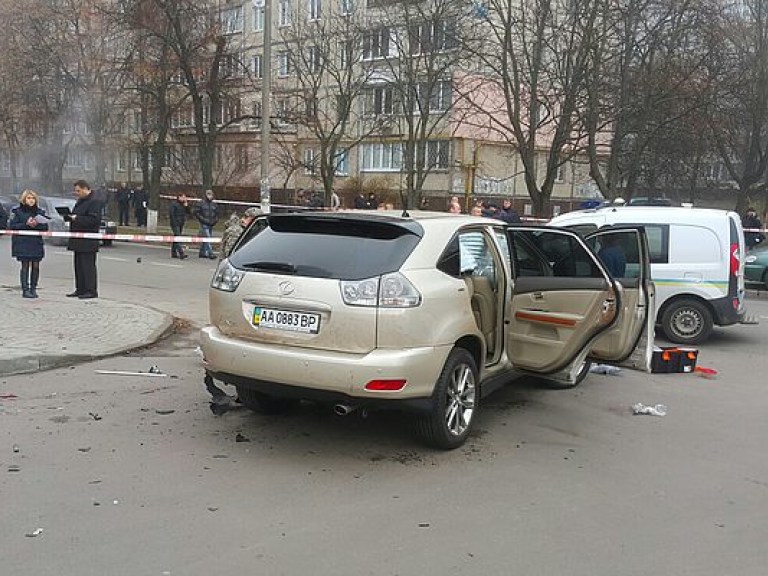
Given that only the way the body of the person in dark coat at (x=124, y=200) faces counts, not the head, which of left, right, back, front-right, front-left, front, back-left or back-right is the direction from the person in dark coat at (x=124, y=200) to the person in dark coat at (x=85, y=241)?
front

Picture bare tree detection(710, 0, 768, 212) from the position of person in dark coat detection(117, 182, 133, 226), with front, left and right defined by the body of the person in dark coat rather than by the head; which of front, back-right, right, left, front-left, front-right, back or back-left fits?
front-left

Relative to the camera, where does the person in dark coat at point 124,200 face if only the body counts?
toward the camera

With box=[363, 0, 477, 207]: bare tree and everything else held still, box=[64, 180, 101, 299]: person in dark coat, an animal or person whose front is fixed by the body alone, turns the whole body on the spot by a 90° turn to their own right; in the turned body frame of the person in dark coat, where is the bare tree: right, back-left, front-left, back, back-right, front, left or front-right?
front-right

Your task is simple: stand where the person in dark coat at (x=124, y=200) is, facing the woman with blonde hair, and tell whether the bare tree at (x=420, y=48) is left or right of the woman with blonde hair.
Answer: left

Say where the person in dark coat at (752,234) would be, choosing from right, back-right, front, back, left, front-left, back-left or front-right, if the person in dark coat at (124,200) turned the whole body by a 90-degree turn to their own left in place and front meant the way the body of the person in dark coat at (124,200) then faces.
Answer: front-right

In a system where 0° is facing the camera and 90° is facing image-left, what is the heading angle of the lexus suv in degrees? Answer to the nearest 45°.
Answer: approximately 225°

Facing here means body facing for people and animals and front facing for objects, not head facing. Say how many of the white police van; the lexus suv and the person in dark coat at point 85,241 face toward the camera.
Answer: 0

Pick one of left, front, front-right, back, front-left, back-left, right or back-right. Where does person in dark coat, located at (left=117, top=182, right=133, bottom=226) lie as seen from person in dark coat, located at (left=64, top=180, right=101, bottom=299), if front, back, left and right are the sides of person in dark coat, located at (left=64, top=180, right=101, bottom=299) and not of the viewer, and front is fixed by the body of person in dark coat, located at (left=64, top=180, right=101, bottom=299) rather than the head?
right

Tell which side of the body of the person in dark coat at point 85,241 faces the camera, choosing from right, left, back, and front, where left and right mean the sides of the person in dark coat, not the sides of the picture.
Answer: left

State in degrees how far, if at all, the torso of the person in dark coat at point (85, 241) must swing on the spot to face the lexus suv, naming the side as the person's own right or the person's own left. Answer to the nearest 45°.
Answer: approximately 90° to the person's own left

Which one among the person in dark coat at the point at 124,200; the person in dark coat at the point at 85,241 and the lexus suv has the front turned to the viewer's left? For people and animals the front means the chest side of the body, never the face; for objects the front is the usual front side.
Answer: the person in dark coat at the point at 85,241

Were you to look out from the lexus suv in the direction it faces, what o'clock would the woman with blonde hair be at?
The woman with blonde hair is roughly at 9 o'clock from the lexus suv.

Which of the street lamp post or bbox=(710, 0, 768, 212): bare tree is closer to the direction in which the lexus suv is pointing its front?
the bare tree

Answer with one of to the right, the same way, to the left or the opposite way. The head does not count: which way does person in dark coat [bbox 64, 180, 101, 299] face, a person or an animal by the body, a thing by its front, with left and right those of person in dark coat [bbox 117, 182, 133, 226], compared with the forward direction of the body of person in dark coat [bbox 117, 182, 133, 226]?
to the right

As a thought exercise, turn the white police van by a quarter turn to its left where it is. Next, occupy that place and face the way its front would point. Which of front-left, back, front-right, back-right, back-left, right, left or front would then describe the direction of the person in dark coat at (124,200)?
back-right

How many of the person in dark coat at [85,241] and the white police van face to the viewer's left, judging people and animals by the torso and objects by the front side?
2

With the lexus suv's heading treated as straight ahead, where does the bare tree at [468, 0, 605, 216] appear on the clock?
The bare tree is roughly at 11 o'clock from the lexus suv.

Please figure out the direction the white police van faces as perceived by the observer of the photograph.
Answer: facing to the left of the viewer
